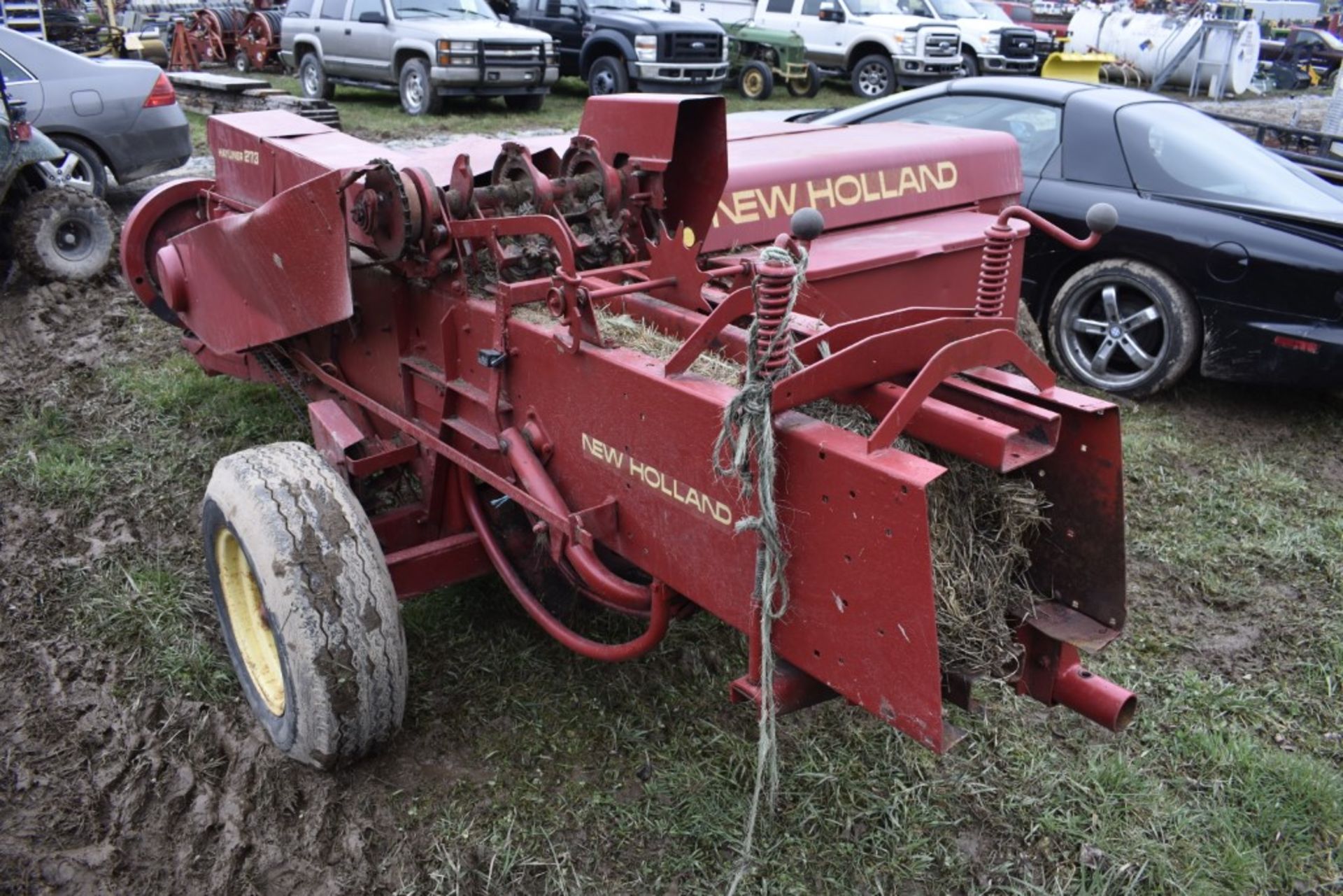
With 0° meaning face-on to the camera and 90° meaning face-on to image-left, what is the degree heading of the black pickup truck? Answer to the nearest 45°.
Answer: approximately 315°

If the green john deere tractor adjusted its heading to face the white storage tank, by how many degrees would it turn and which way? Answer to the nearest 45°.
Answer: approximately 90° to its left

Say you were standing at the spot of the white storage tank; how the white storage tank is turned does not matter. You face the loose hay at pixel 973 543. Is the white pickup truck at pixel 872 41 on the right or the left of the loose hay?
right

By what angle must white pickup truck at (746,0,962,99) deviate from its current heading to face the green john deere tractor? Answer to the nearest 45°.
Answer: approximately 135° to its right

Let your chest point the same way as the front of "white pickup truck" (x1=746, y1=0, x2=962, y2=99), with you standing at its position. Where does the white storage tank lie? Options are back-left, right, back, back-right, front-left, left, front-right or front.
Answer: left

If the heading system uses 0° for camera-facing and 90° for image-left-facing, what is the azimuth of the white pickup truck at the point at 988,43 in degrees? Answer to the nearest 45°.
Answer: approximately 315°

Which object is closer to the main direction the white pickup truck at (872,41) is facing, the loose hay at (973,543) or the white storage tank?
the loose hay

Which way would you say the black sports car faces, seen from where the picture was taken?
facing away from the viewer and to the left of the viewer

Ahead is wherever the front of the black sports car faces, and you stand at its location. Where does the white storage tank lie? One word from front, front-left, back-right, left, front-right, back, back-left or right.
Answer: front-right

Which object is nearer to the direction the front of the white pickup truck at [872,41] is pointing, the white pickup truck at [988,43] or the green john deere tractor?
the white pickup truck

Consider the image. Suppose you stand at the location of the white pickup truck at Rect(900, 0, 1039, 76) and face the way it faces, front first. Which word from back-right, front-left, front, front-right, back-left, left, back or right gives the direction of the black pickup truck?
right
